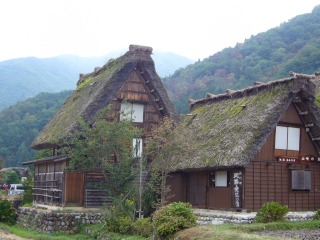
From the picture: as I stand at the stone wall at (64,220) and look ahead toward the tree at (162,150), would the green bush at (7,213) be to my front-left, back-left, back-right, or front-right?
back-left

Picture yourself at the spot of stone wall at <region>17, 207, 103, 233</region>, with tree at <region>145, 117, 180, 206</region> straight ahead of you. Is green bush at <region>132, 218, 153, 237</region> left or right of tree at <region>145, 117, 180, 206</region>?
right
